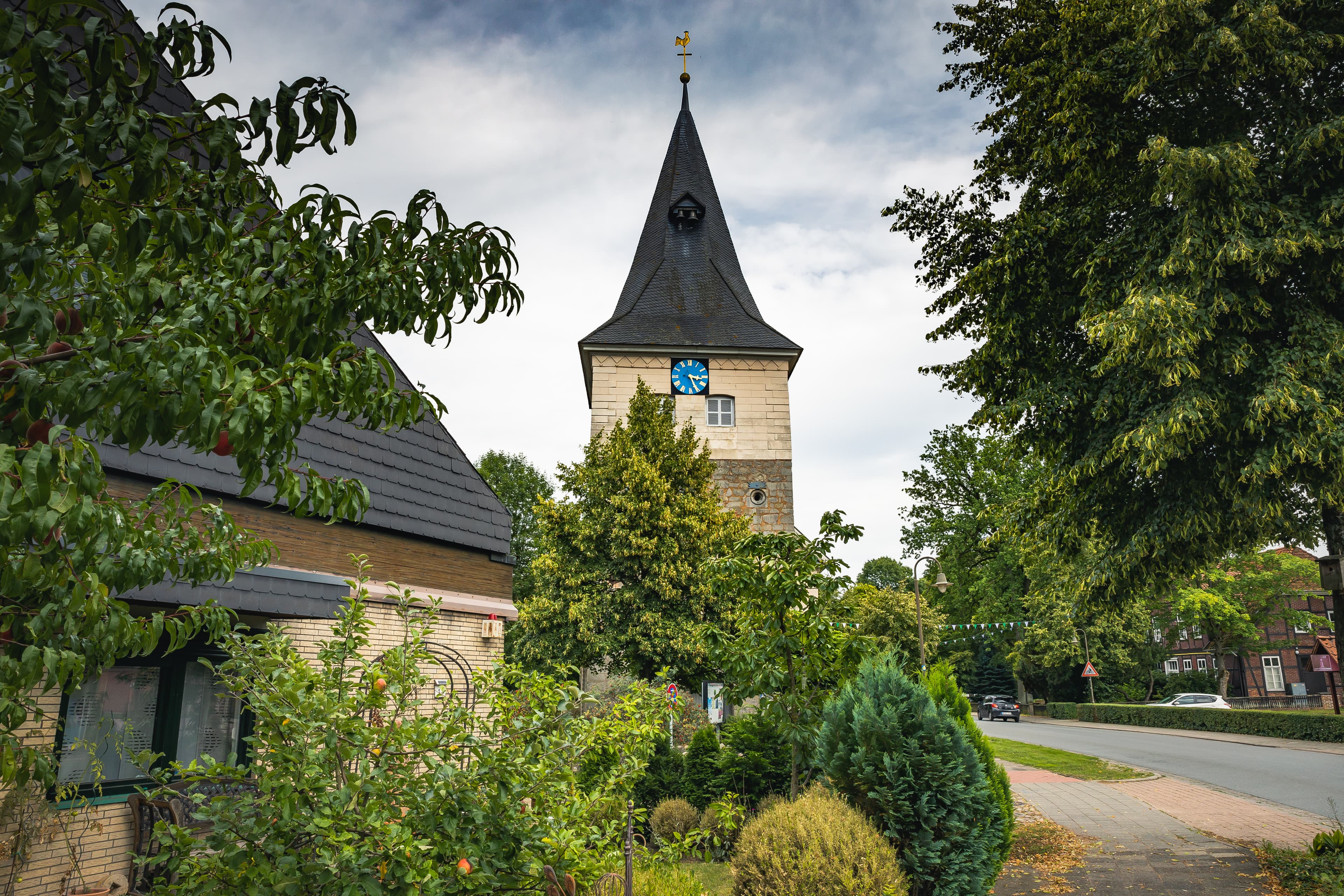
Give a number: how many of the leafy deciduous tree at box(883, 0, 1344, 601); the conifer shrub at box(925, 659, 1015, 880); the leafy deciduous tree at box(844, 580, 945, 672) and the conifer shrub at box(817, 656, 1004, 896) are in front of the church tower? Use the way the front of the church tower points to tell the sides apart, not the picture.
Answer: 3

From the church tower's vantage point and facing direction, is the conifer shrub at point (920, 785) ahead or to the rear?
ahead

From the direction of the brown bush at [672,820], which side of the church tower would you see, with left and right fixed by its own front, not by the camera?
front

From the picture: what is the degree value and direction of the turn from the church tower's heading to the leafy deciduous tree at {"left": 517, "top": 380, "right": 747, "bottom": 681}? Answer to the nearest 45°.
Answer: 0° — it already faces it

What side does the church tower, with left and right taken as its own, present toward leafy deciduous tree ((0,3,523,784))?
front

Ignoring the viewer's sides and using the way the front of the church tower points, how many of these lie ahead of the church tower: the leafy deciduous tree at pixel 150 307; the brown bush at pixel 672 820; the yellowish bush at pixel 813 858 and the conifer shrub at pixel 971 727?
4

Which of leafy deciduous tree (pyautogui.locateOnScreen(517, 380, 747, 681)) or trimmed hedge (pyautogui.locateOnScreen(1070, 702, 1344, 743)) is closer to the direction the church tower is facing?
the leafy deciduous tree

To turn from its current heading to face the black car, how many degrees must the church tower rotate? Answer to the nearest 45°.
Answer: approximately 135° to its left

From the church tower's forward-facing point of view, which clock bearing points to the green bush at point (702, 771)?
The green bush is roughly at 12 o'clock from the church tower.

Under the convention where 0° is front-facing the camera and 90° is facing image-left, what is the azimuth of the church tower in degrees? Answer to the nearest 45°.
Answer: approximately 0°

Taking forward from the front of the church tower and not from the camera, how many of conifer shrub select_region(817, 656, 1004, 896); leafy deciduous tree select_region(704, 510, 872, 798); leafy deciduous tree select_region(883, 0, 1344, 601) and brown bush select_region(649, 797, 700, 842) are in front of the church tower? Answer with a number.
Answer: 4

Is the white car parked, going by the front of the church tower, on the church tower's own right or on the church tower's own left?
on the church tower's own left

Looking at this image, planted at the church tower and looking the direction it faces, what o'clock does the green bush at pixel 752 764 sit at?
The green bush is roughly at 12 o'clock from the church tower.
